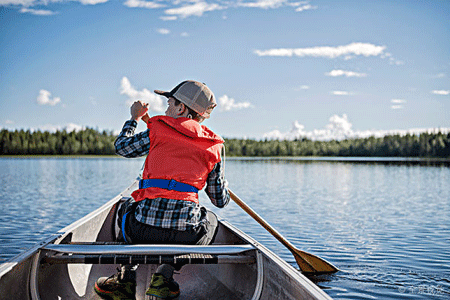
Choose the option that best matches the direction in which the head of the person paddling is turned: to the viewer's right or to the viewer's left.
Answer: to the viewer's left

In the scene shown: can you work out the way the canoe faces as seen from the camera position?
facing away from the viewer
